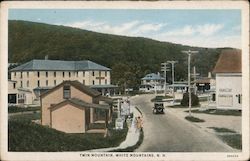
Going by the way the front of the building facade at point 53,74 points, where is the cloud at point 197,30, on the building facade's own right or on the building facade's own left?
on the building facade's own left

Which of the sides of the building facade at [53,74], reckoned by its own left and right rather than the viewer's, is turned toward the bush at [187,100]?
left

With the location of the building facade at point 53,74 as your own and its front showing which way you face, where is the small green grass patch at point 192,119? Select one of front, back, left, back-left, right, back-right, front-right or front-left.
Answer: left

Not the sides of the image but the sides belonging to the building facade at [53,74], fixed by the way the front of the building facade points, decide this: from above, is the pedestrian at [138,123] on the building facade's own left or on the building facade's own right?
on the building facade's own left

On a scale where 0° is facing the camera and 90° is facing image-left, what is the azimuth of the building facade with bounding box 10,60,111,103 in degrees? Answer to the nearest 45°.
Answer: approximately 0°
